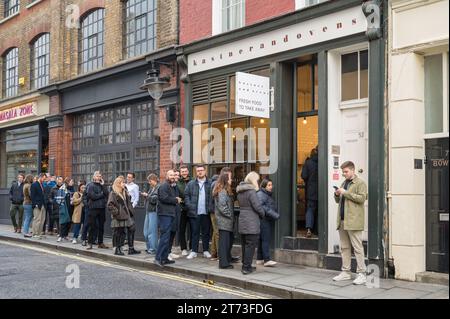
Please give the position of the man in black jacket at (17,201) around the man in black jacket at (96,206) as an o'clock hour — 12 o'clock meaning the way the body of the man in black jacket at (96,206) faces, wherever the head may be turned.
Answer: the man in black jacket at (17,201) is roughly at 5 o'clock from the man in black jacket at (96,206).

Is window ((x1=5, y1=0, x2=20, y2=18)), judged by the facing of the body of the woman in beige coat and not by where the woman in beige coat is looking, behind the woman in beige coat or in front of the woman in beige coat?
behind

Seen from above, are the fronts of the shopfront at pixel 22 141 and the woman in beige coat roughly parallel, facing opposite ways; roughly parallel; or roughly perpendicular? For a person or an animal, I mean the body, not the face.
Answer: roughly perpendicular

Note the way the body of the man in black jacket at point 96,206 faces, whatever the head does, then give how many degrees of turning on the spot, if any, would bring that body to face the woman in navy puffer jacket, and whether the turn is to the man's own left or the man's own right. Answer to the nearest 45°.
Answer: approximately 45° to the man's own left

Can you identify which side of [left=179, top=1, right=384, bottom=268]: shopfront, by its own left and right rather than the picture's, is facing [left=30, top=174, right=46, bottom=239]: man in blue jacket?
right

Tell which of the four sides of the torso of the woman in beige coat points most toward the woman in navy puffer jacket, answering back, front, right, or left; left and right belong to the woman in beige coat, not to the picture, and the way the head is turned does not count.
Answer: front

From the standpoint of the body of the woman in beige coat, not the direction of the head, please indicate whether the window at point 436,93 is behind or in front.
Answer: in front

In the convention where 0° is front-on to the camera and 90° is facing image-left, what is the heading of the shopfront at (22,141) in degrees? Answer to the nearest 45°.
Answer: approximately 45°

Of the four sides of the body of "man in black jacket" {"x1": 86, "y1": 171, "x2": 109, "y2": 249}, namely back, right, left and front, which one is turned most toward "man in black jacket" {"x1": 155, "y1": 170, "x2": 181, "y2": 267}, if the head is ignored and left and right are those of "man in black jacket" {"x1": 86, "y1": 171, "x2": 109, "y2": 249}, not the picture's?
front

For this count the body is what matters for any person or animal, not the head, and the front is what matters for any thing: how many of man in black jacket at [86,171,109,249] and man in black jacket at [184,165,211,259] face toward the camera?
2

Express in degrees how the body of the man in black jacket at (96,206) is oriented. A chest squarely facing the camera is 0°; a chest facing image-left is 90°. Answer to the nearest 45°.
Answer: approximately 0°
